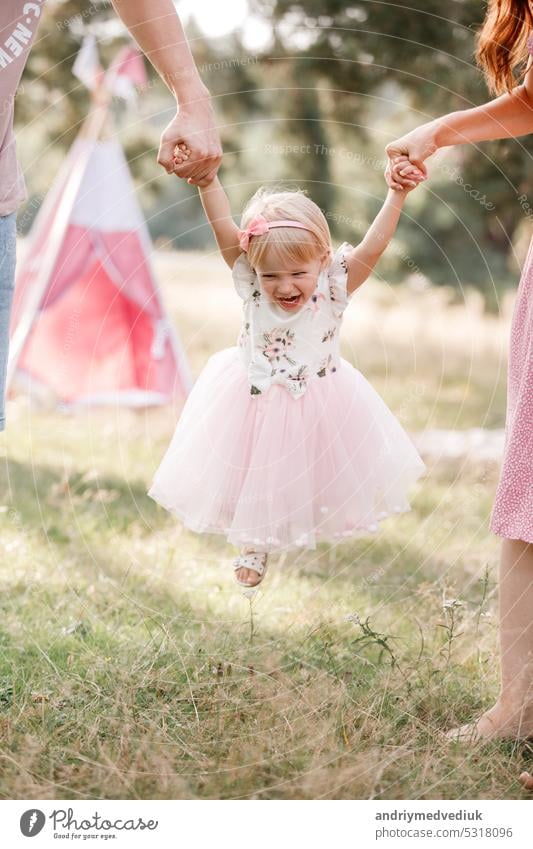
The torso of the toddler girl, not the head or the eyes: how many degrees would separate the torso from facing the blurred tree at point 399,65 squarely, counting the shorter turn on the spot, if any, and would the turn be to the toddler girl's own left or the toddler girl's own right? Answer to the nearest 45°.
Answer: approximately 180°

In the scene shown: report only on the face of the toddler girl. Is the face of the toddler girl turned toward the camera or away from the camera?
toward the camera

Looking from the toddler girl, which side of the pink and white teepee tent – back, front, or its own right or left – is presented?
front

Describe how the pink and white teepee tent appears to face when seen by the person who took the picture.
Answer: facing the viewer

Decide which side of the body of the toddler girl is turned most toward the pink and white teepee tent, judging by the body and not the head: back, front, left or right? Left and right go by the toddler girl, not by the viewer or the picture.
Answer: back

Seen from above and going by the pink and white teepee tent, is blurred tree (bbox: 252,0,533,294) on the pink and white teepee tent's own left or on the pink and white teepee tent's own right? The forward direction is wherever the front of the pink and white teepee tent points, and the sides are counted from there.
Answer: on the pink and white teepee tent's own left

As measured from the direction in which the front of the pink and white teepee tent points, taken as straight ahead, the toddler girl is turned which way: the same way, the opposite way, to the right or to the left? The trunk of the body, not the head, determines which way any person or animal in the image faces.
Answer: the same way

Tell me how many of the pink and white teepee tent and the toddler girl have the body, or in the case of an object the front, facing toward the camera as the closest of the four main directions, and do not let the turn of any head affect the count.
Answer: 2

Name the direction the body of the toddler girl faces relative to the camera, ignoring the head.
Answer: toward the camera

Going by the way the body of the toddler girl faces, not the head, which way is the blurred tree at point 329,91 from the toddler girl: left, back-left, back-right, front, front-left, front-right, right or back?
back

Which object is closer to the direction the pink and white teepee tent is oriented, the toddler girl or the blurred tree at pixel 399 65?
the toddler girl
